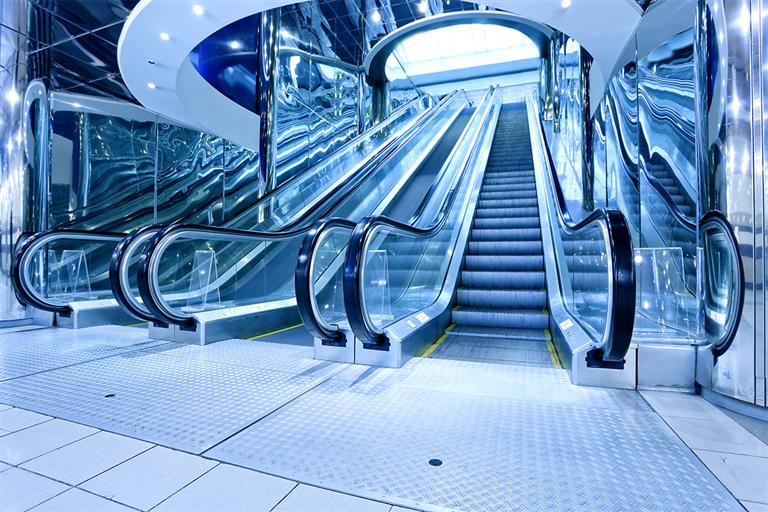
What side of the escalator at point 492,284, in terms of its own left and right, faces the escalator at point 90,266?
right

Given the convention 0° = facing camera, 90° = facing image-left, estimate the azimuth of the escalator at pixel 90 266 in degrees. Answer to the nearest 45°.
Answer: approximately 45°

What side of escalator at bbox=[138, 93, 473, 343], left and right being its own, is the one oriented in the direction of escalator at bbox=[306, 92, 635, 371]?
left

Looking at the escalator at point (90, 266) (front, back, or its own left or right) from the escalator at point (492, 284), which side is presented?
left

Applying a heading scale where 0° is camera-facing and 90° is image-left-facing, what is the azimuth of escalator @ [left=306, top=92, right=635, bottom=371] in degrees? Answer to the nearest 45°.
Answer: approximately 0°

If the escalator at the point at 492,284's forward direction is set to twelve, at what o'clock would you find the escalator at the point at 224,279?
the escalator at the point at 224,279 is roughly at 3 o'clock from the escalator at the point at 492,284.
